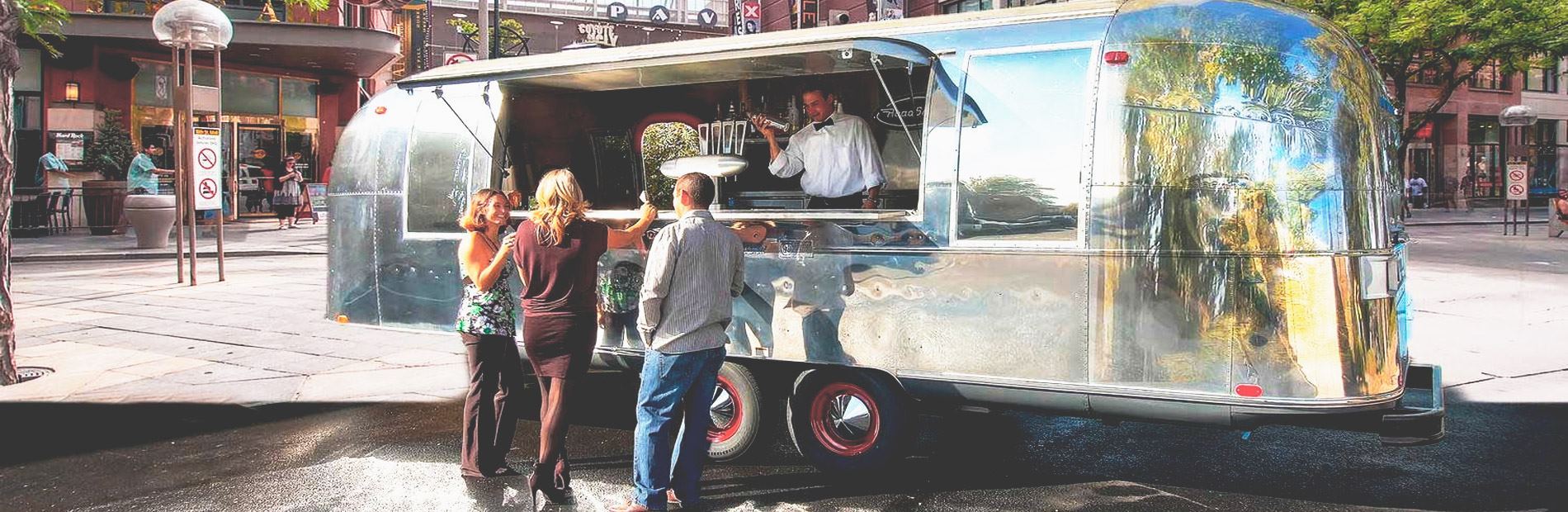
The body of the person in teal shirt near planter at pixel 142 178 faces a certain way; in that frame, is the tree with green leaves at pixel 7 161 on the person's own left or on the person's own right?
on the person's own right

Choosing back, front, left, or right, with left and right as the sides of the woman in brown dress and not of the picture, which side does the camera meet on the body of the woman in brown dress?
back

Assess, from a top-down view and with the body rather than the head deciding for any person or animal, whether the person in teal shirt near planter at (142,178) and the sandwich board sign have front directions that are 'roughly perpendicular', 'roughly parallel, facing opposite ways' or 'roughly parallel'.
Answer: roughly perpendicular

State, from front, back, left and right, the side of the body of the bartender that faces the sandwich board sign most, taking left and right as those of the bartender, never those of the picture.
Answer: right

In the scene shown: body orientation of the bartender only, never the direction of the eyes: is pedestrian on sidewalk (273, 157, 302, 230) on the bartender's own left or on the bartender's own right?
on the bartender's own right

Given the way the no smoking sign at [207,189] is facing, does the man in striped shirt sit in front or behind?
in front

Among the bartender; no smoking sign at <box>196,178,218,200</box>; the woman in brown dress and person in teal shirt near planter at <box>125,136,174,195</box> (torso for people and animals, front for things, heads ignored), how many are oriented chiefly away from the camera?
1

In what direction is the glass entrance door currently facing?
toward the camera

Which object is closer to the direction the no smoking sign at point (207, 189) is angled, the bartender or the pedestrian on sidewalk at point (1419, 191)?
the bartender

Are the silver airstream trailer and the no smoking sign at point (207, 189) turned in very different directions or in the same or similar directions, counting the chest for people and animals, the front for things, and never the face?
very different directions
